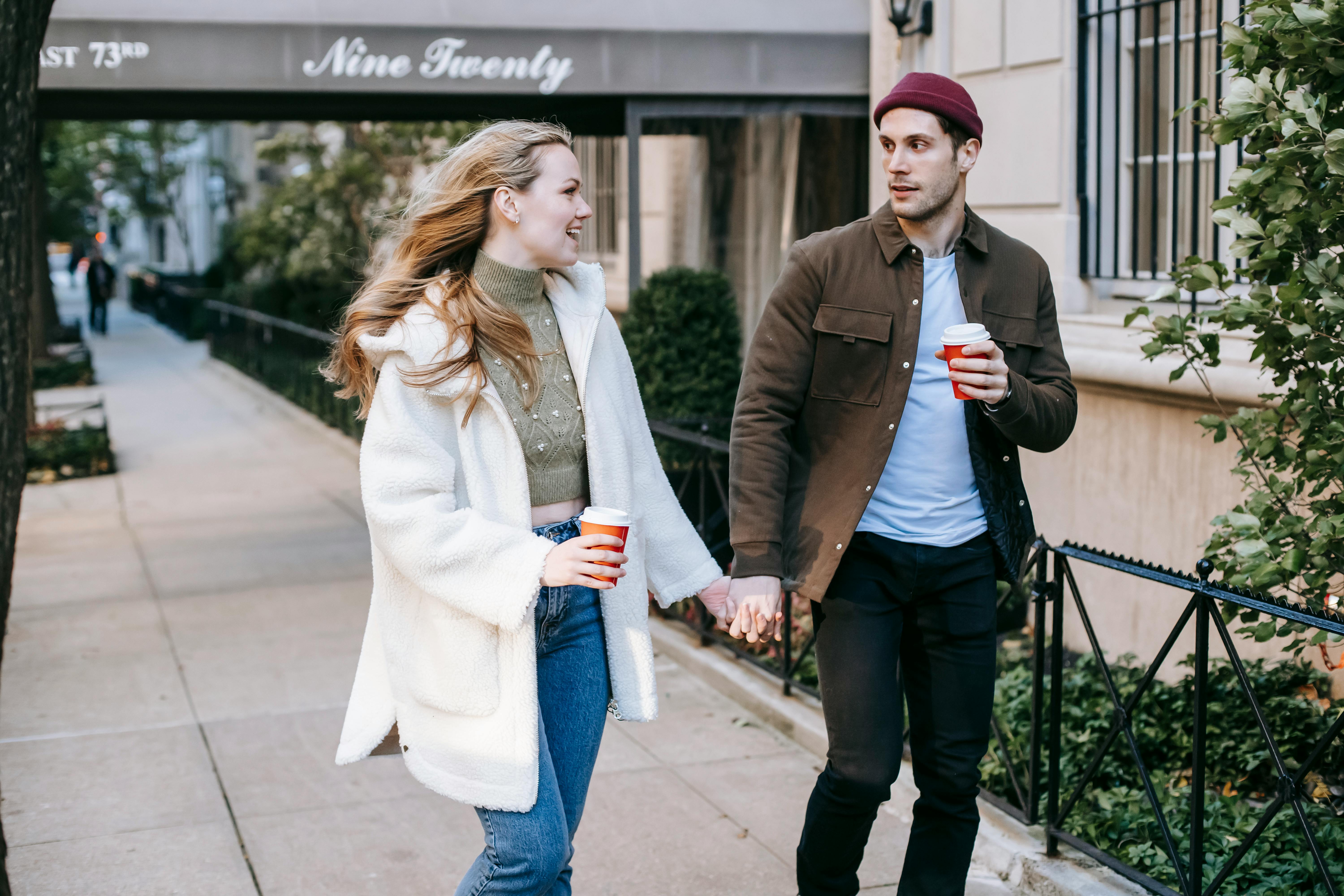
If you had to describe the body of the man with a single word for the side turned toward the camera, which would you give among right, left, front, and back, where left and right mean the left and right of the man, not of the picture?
front

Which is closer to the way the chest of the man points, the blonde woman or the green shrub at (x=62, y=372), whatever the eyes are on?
the blonde woman

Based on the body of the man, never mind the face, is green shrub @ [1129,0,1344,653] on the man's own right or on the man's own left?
on the man's own left

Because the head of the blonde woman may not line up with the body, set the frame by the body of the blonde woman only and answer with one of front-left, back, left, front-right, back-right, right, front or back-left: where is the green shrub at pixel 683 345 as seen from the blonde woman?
back-left

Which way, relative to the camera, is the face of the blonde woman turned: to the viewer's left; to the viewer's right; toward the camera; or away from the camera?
to the viewer's right

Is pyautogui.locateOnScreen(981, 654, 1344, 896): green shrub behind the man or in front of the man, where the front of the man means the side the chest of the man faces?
behind

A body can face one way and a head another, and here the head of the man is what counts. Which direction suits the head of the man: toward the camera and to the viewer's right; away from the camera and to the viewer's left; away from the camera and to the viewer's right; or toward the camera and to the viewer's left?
toward the camera and to the viewer's left

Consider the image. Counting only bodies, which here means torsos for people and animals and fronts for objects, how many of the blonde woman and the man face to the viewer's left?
0

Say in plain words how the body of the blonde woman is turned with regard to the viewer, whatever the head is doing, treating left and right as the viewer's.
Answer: facing the viewer and to the right of the viewer
